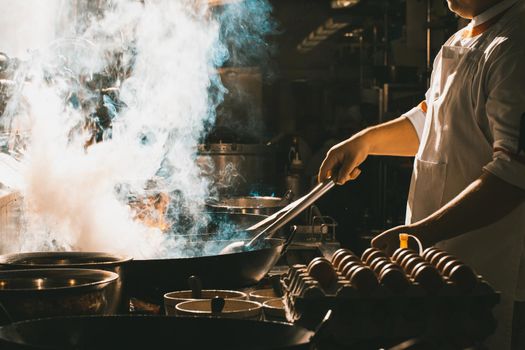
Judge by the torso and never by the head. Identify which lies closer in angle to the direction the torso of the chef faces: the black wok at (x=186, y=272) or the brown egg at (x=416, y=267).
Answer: the black wok

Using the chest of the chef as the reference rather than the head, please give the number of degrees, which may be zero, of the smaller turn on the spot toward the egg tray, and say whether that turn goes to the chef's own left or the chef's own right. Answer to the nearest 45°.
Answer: approximately 90° to the chef's own left

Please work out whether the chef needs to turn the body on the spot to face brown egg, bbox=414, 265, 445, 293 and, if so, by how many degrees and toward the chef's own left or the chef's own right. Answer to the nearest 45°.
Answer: approximately 90° to the chef's own left

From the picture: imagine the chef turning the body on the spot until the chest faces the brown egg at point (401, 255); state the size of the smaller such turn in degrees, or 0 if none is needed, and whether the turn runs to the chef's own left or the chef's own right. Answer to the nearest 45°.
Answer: approximately 90° to the chef's own left

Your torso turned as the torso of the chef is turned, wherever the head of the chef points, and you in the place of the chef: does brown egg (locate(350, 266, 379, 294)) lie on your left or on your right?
on your left

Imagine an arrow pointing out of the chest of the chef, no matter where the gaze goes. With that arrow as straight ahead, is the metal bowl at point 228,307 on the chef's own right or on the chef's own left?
on the chef's own left

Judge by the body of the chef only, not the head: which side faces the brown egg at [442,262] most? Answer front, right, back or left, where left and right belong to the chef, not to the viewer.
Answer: left

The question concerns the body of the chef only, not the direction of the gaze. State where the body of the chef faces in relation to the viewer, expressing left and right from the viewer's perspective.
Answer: facing to the left of the viewer
